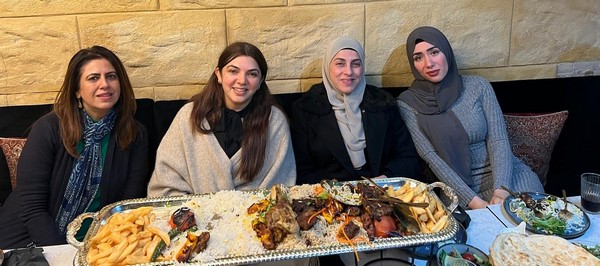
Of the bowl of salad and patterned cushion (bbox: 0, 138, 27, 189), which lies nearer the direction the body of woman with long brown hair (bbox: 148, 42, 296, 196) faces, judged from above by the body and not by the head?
the bowl of salad

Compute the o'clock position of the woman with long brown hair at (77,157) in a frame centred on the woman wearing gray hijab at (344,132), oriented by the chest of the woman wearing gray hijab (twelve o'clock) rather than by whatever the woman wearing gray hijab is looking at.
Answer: The woman with long brown hair is roughly at 2 o'clock from the woman wearing gray hijab.

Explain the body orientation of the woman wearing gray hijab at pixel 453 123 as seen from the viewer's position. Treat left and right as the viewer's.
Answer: facing the viewer and to the left of the viewer

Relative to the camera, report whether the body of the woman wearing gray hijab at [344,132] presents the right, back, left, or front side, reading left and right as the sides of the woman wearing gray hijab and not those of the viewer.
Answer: front

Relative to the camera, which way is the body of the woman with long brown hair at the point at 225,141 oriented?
toward the camera

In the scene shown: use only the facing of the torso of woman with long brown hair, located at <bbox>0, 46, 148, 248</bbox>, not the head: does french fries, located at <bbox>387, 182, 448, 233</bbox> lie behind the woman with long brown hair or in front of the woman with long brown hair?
in front

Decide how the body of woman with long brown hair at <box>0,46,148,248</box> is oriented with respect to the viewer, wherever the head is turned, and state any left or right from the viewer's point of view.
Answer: facing the viewer and to the right of the viewer

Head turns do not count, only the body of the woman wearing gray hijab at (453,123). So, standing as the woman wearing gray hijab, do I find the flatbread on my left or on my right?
on my left

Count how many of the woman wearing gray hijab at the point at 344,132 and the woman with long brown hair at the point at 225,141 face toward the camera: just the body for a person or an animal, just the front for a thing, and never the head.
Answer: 2
